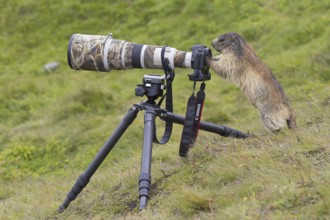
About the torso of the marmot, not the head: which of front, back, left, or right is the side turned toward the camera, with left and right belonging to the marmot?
left

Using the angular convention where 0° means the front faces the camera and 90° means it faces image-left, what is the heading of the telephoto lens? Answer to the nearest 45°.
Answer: approximately 90°

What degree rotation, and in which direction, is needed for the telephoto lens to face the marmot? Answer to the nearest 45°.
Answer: approximately 180°

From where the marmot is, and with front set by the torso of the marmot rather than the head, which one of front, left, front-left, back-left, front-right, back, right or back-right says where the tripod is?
front-left

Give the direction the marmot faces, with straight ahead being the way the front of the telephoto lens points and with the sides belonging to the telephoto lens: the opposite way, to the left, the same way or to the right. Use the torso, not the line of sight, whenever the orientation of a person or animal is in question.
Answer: the same way

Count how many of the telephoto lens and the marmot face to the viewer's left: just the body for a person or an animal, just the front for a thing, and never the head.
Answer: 2

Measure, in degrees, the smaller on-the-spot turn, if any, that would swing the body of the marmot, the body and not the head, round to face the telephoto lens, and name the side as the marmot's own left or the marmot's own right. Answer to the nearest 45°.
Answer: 0° — it already faces it
